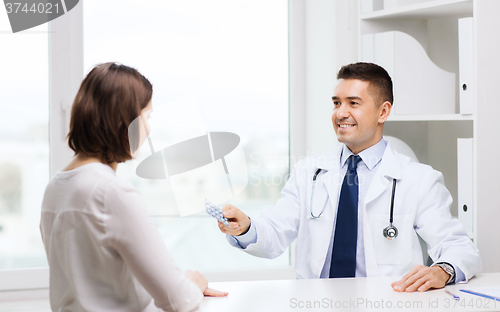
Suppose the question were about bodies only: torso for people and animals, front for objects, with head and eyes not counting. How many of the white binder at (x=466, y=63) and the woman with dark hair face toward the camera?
1

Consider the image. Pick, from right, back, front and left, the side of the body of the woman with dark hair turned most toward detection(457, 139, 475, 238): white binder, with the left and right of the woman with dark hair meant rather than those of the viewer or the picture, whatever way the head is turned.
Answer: front

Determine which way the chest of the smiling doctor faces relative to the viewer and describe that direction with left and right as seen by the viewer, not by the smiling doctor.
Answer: facing the viewer and to the left of the viewer

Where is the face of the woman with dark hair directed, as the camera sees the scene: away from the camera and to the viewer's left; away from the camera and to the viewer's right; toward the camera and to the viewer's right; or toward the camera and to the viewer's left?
away from the camera and to the viewer's right

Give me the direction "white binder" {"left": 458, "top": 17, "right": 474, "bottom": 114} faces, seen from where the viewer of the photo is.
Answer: facing the viewer

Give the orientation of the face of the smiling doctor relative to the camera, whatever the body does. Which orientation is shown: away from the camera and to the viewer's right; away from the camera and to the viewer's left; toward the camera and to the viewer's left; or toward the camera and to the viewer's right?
toward the camera and to the viewer's left

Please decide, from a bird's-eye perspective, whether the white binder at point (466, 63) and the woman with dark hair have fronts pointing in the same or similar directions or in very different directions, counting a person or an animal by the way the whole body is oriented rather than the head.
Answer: very different directions

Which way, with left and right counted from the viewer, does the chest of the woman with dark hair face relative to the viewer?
facing away from the viewer and to the right of the viewer

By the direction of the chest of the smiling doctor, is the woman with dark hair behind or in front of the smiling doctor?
in front

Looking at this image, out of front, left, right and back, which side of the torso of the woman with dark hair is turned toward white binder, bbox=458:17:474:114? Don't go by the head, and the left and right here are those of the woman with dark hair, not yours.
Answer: front
